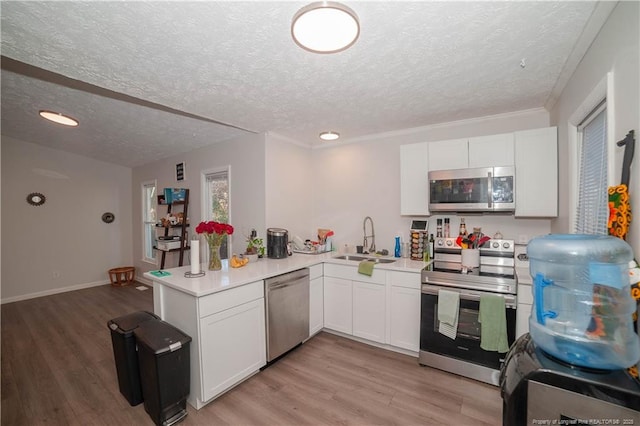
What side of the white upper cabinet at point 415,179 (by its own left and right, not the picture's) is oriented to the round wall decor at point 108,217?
right

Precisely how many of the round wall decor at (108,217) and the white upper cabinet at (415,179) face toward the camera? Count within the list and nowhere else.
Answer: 2

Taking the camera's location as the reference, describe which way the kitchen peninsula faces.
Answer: facing the viewer and to the right of the viewer

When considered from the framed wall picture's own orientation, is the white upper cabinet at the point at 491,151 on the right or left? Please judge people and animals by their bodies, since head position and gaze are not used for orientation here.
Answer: on its left

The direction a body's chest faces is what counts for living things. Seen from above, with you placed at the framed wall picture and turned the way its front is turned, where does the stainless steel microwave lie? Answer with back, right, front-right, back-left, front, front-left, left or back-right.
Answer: left

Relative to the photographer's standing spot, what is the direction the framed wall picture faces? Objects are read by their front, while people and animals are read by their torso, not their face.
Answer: facing the viewer and to the left of the viewer

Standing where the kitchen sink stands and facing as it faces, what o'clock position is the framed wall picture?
The framed wall picture is roughly at 2 o'clock from the kitchen sink.

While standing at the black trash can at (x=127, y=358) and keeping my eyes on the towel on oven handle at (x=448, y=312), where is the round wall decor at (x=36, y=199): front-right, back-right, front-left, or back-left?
back-left

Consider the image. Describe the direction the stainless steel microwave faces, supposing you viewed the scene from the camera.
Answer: facing the viewer

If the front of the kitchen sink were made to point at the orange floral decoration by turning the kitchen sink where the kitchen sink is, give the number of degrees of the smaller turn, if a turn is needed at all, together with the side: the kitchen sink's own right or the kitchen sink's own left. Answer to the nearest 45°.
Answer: approximately 90° to the kitchen sink's own left

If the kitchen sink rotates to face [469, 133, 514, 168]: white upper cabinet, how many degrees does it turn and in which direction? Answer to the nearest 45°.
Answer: approximately 135° to its left

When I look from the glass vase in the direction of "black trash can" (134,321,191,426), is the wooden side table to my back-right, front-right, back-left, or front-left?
back-right

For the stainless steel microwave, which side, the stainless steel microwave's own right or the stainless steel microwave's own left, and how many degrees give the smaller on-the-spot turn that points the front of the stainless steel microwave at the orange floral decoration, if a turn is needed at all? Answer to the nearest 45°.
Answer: approximately 45° to the stainless steel microwave's own left

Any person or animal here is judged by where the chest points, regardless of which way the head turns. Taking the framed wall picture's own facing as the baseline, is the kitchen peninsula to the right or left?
on its left

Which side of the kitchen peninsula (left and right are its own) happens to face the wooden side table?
back
